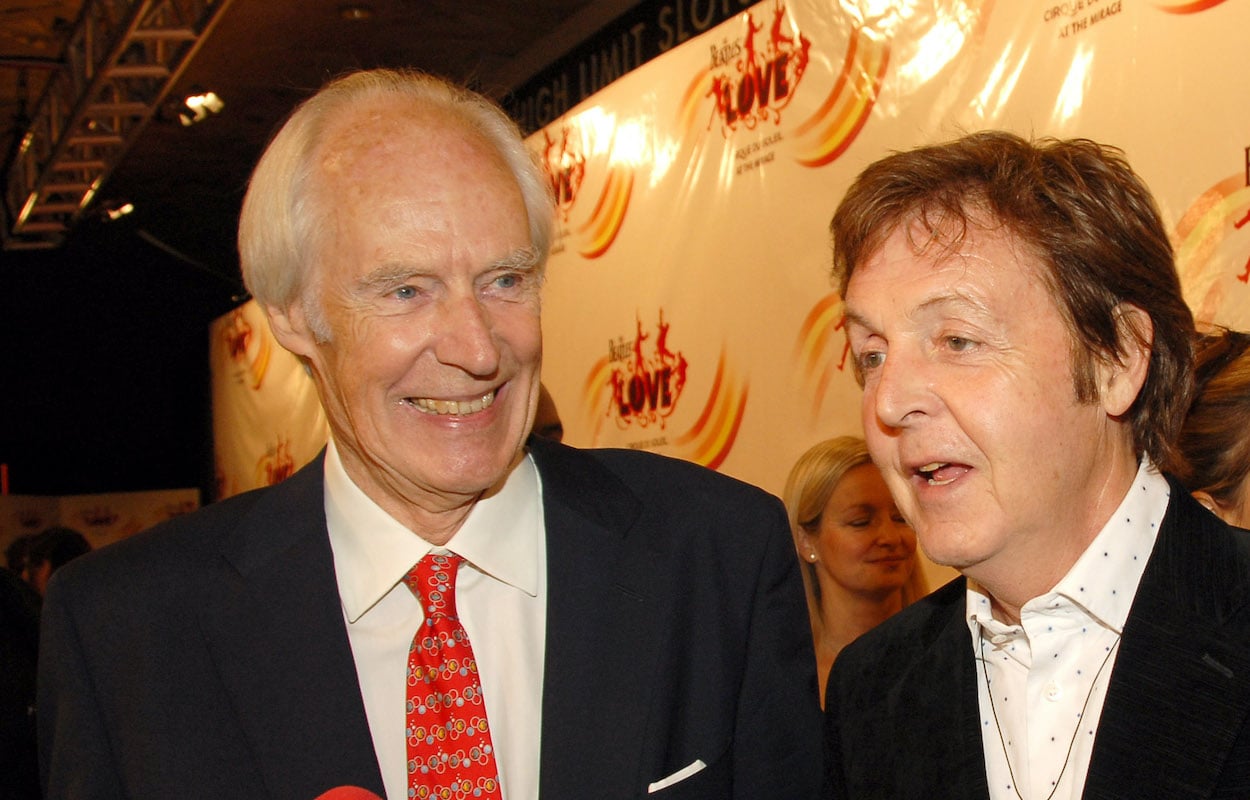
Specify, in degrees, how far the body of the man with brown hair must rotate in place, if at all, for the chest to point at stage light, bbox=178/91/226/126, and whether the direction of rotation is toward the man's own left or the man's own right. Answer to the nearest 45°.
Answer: approximately 90° to the man's own right

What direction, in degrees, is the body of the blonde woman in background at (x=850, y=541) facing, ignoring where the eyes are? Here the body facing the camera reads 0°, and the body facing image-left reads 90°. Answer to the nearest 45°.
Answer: approximately 315°

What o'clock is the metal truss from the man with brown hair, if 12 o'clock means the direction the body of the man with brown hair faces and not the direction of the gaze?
The metal truss is roughly at 3 o'clock from the man with brown hair.

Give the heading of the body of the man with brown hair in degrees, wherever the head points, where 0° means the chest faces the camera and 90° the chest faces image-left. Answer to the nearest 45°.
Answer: approximately 45°
